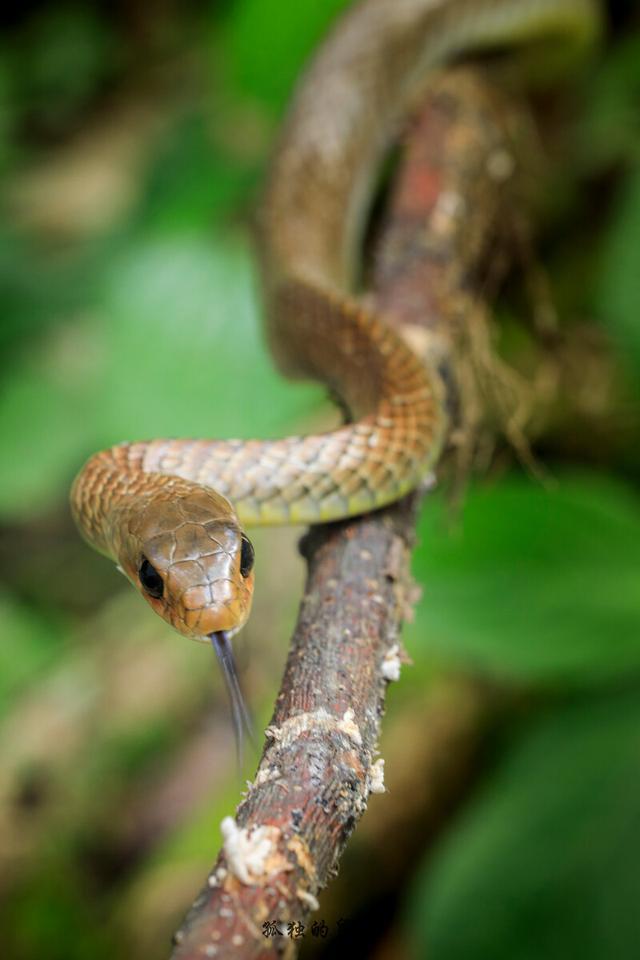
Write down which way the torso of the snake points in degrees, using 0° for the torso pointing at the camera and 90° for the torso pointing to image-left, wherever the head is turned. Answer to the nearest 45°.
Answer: approximately 0°

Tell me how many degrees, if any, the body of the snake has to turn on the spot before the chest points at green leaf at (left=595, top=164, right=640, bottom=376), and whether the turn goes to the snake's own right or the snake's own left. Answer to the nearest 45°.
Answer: approximately 135° to the snake's own left
